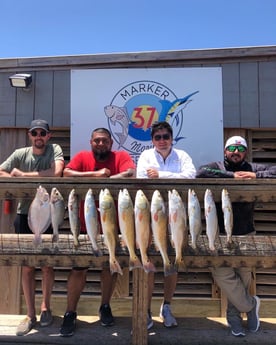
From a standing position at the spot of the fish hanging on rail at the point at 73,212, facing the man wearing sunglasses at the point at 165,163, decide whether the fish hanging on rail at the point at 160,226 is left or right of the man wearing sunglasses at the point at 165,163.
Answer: right

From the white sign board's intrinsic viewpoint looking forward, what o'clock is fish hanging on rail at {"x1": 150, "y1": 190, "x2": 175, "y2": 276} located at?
The fish hanging on rail is roughly at 12 o'clock from the white sign board.

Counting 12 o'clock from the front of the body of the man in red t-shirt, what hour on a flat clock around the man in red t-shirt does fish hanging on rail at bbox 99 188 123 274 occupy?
The fish hanging on rail is roughly at 12 o'clock from the man in red t-shirt.

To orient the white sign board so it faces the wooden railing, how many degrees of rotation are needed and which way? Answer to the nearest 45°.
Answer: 0° — it already faces it

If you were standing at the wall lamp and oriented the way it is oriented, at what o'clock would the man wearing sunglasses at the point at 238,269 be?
The man wearing sunglasses is roughly at 9 o'clock from the wall lamp.

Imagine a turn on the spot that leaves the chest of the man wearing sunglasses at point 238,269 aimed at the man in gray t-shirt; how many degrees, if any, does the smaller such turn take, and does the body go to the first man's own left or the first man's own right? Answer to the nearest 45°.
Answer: approximately 90° to the first man's own right

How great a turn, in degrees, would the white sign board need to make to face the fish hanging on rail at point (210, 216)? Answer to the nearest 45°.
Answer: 0° — it already faces it

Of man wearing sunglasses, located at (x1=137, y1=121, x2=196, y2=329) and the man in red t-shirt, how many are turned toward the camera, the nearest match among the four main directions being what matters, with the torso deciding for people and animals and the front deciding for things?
2
